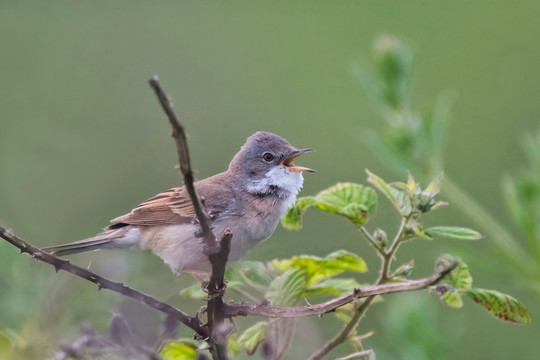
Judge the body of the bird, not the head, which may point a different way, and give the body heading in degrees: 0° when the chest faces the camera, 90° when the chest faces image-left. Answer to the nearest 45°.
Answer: approximately 270°
